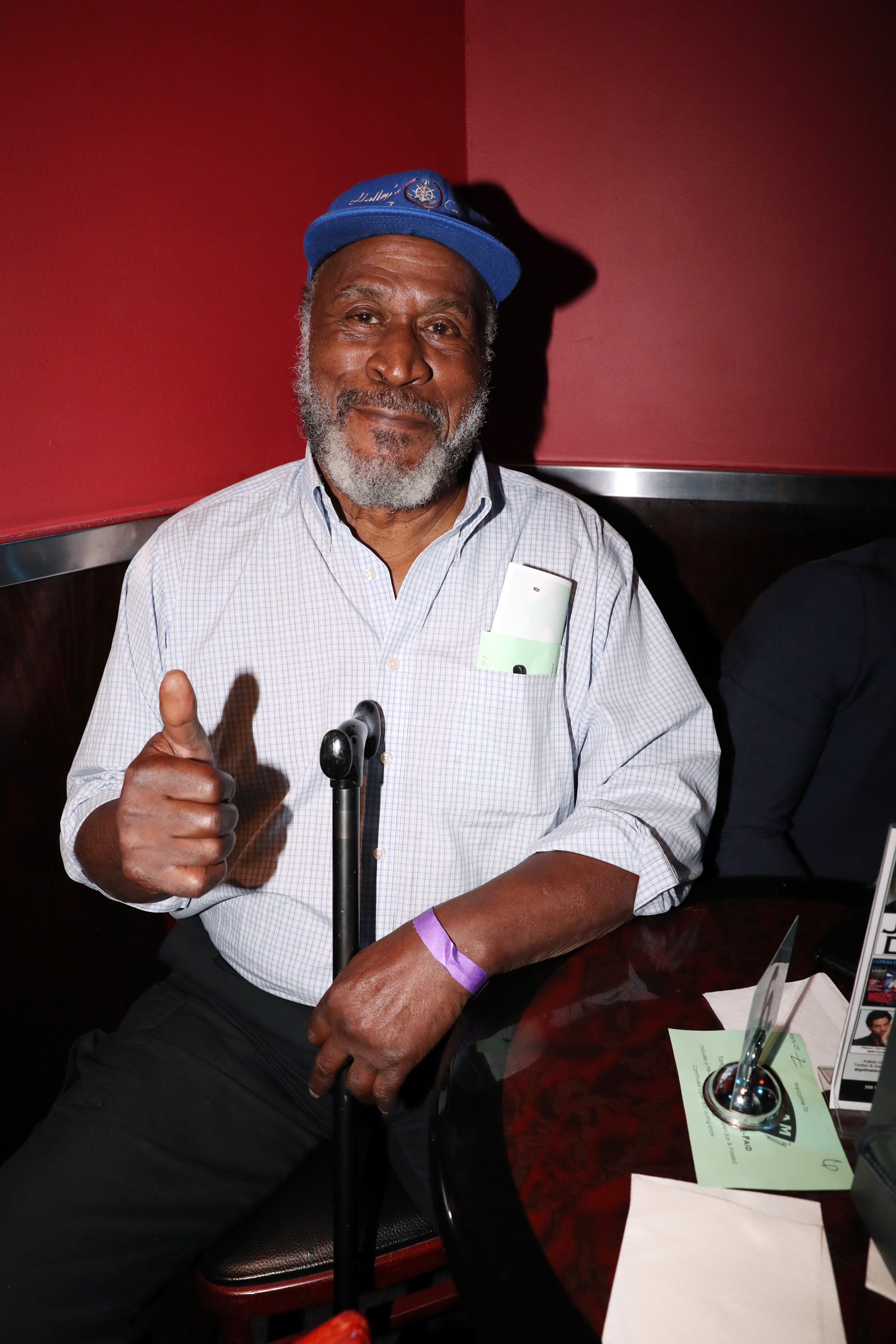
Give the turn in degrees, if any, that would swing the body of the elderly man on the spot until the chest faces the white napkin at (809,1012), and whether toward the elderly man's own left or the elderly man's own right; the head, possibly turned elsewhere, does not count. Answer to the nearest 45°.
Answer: approximately 45° to the elderly man's own left

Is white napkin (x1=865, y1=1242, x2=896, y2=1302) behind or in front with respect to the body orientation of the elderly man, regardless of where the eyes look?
in front

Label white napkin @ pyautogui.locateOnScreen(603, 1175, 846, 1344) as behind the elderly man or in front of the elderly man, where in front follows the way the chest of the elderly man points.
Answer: in front

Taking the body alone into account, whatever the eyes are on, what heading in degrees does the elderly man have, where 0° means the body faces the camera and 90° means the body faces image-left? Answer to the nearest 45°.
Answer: approximately 0°
